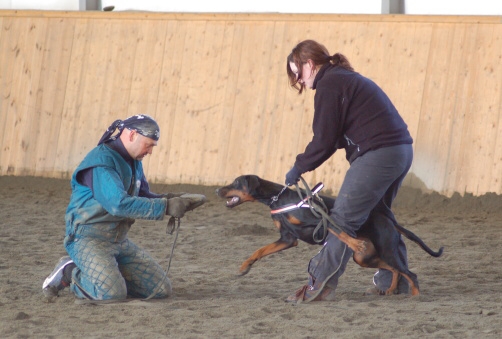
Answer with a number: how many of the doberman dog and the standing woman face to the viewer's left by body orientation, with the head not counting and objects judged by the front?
2

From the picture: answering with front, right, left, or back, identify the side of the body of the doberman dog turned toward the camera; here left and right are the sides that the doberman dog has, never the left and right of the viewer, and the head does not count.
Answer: left

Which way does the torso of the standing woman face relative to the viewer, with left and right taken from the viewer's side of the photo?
facing to the left of the viewer

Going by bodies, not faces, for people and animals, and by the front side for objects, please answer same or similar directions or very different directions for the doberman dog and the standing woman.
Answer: same or similar directions
